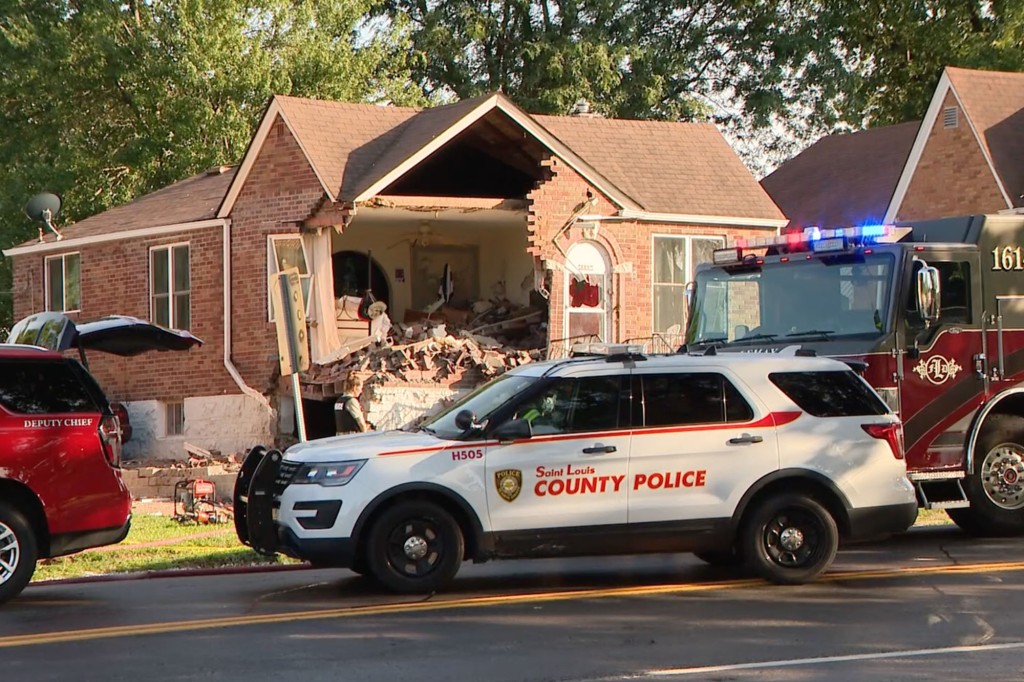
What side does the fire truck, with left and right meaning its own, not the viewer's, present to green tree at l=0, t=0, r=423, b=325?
right

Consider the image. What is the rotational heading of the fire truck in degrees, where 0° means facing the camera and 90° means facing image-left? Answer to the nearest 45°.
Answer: approximately 45°

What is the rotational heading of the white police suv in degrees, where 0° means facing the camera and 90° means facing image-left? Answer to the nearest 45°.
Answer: approximately 90°

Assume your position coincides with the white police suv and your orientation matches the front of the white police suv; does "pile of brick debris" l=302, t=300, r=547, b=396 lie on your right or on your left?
on your right

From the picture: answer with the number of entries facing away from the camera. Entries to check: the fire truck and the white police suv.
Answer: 0

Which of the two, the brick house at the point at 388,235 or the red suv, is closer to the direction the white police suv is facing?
the red suv

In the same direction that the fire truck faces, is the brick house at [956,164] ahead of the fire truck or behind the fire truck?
behind

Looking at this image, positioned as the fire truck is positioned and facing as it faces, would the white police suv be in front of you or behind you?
in front

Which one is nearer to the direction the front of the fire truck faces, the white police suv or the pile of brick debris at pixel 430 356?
the white police suv

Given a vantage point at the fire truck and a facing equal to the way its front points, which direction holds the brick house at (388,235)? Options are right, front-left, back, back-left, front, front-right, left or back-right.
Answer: right

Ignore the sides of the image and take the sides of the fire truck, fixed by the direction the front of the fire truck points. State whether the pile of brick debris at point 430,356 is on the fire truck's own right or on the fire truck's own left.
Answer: on the fire truck's own right

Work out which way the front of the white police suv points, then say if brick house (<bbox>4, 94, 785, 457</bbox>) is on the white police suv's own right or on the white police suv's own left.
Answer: on the white police suv's own right

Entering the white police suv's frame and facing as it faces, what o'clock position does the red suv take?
The red suv is roughly at 12 o'clock from the white police suv.
